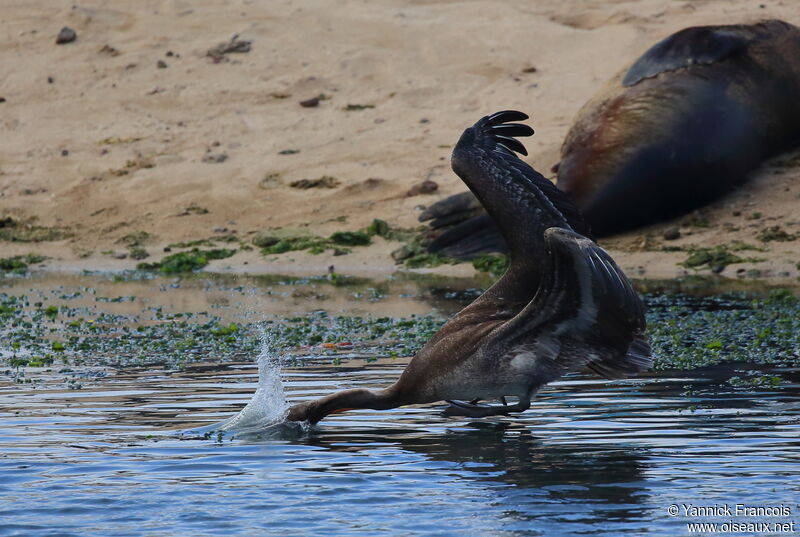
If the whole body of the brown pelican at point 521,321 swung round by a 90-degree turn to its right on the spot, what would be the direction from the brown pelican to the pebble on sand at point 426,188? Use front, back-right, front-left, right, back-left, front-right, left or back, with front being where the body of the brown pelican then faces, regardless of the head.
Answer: front

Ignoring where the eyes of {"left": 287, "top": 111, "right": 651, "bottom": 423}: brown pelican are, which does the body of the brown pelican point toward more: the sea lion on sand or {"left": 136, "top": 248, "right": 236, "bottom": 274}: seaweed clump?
the seaweed clump

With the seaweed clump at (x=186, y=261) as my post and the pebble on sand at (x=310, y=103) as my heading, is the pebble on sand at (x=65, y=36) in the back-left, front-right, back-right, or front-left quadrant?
front-left

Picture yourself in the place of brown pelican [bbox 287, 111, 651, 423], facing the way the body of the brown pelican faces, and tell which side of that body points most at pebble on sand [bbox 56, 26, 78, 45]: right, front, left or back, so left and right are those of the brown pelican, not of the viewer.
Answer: right

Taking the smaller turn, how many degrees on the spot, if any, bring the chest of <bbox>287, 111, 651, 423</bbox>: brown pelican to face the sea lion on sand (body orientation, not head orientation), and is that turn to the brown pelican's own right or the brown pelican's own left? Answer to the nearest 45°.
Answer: approximately 90° to the brown pelican's own right

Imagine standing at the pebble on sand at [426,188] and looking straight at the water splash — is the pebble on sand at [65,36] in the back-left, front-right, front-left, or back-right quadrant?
back-right

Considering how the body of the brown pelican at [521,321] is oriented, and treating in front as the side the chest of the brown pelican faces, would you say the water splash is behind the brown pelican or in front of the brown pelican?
in front

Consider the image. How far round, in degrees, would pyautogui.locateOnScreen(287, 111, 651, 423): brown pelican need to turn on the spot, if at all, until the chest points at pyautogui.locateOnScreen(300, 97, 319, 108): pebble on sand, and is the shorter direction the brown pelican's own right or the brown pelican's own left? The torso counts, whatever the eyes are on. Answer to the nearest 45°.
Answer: approximately 90° to the brown pelican's own right

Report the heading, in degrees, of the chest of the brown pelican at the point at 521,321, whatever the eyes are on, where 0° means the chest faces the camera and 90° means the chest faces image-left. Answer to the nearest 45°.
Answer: approximately 90°

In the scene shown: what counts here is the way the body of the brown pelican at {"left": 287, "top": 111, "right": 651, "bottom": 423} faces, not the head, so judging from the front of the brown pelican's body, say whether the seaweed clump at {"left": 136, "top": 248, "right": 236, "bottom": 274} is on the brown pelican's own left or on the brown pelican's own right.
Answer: on the brown pelican's own right

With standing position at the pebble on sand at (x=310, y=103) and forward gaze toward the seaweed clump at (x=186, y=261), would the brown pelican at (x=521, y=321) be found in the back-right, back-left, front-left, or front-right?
front-left
